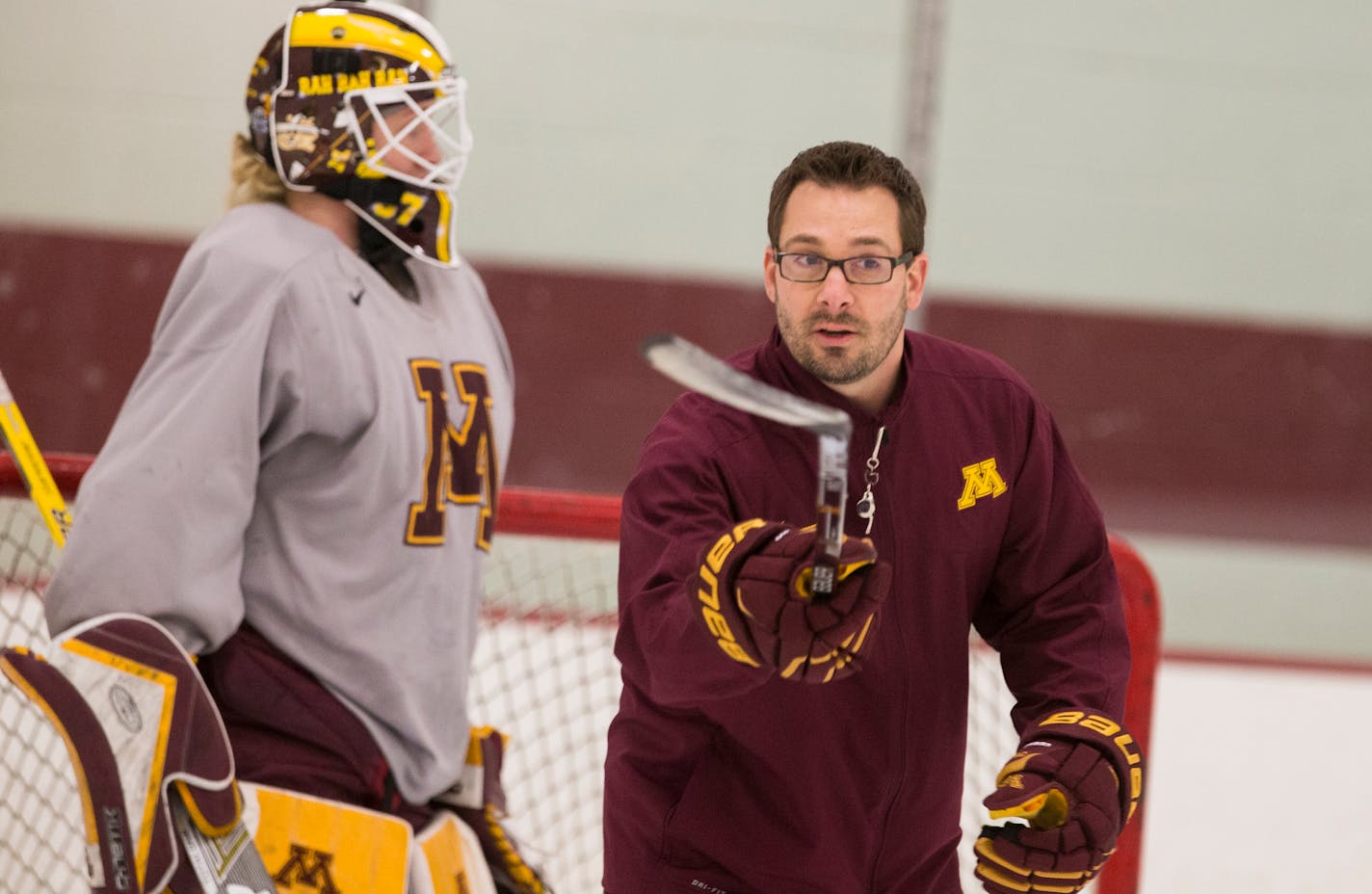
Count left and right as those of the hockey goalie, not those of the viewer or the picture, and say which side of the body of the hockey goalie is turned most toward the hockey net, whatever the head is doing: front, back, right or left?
left

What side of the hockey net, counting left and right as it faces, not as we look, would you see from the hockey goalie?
front

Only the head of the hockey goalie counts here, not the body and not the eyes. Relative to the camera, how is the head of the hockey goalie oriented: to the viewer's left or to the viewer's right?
to the viewer's right

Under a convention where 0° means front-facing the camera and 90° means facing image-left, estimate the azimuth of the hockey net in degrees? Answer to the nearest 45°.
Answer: approximately 0°

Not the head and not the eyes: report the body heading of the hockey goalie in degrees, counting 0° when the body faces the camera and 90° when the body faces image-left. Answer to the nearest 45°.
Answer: approximately 315°
